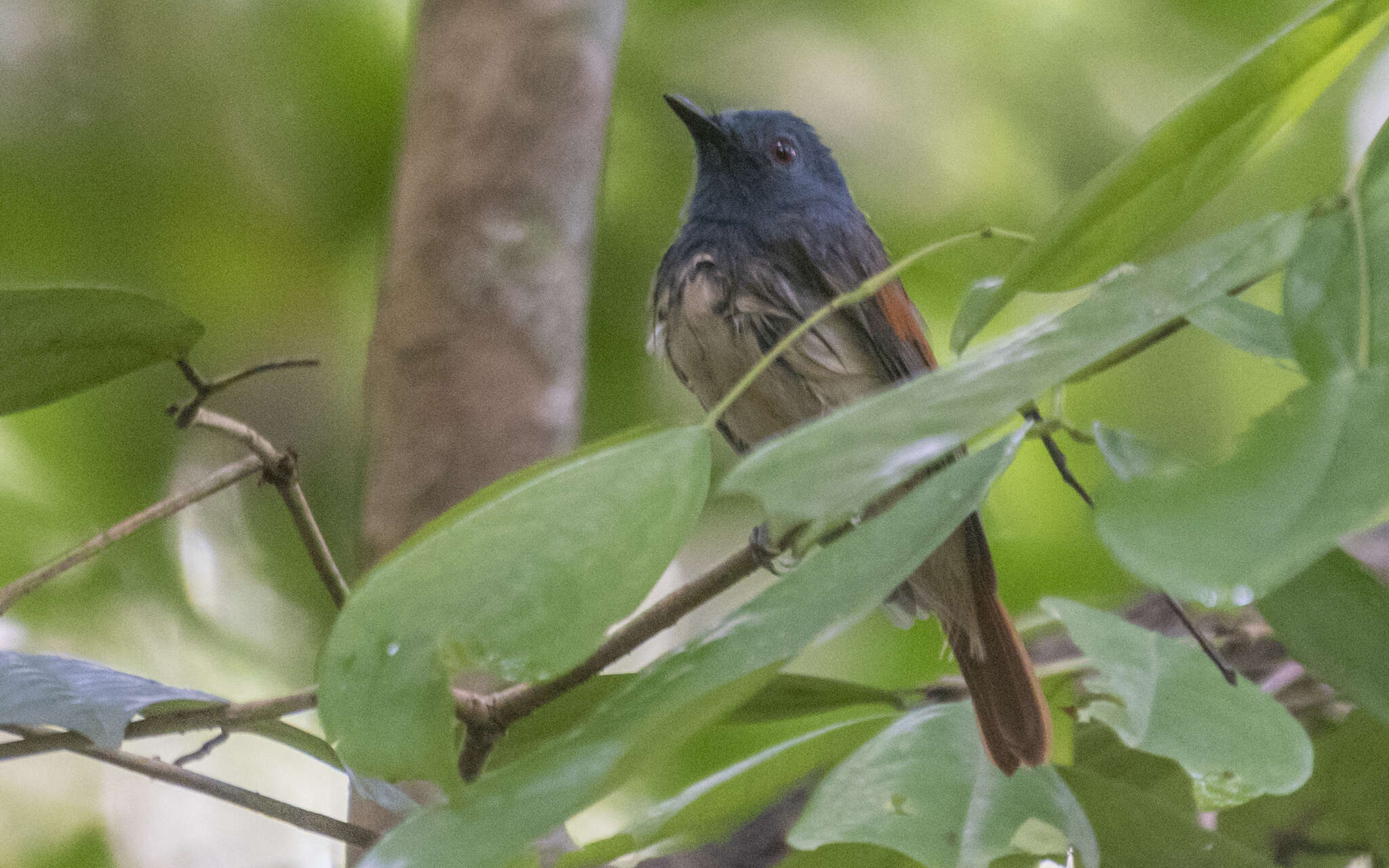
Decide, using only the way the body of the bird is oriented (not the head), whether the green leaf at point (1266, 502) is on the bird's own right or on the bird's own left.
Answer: on the bird's own left

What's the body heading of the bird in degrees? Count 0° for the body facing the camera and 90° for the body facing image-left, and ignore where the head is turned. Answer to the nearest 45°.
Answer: approximately 45°

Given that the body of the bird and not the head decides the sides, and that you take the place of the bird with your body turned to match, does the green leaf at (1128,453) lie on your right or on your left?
on your left

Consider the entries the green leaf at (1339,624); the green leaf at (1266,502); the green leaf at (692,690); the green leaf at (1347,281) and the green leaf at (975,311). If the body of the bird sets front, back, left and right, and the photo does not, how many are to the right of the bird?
0

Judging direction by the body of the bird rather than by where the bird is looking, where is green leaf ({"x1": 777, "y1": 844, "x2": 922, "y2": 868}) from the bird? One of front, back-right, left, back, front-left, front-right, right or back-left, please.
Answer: front-left

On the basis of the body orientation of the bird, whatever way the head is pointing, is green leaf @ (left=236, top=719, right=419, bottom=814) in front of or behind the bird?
in front

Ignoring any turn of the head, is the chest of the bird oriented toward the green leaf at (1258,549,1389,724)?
no

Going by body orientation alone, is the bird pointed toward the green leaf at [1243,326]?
no

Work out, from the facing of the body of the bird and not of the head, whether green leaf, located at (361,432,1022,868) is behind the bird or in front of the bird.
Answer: in front

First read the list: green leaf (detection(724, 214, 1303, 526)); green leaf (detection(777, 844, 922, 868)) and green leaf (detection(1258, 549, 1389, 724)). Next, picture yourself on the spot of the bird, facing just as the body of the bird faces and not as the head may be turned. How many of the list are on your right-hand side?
0
